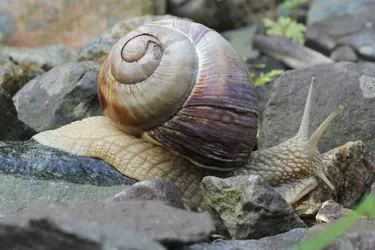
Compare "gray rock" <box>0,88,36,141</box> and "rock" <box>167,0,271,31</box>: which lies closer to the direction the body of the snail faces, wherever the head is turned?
the rock

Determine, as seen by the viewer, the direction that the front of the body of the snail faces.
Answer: to the viewer's right

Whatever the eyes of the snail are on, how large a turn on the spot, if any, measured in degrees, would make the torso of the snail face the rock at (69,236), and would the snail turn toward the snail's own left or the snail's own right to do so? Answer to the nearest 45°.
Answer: approximately 90° to the snail's own right

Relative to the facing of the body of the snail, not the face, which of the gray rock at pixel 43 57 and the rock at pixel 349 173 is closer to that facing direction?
the rock

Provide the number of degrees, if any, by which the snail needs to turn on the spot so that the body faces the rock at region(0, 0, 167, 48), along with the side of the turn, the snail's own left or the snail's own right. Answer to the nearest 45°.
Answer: approximately 90° to the snail's own left

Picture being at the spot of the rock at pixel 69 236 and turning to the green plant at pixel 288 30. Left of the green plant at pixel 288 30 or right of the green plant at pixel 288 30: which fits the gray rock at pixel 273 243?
right

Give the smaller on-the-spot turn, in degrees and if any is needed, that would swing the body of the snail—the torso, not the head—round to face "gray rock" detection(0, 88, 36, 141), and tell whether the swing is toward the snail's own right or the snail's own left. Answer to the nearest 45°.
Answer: approximately 180°

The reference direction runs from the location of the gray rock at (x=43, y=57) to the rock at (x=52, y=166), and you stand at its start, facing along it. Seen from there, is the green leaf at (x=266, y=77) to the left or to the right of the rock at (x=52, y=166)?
left

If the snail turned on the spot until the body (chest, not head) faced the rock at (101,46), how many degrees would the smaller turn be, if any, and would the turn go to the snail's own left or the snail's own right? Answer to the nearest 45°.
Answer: approximately 90° to the snail's own left

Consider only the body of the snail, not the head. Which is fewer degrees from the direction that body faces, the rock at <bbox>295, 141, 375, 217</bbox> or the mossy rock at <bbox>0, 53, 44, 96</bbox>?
the rock

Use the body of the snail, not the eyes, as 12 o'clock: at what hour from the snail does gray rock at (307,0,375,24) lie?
The gray rock is roughly at 10 o'clock from the snail.

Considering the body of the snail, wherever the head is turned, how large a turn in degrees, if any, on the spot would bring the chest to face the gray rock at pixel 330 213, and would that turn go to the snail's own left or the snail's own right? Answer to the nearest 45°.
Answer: approximately 45° to the snail's own right
